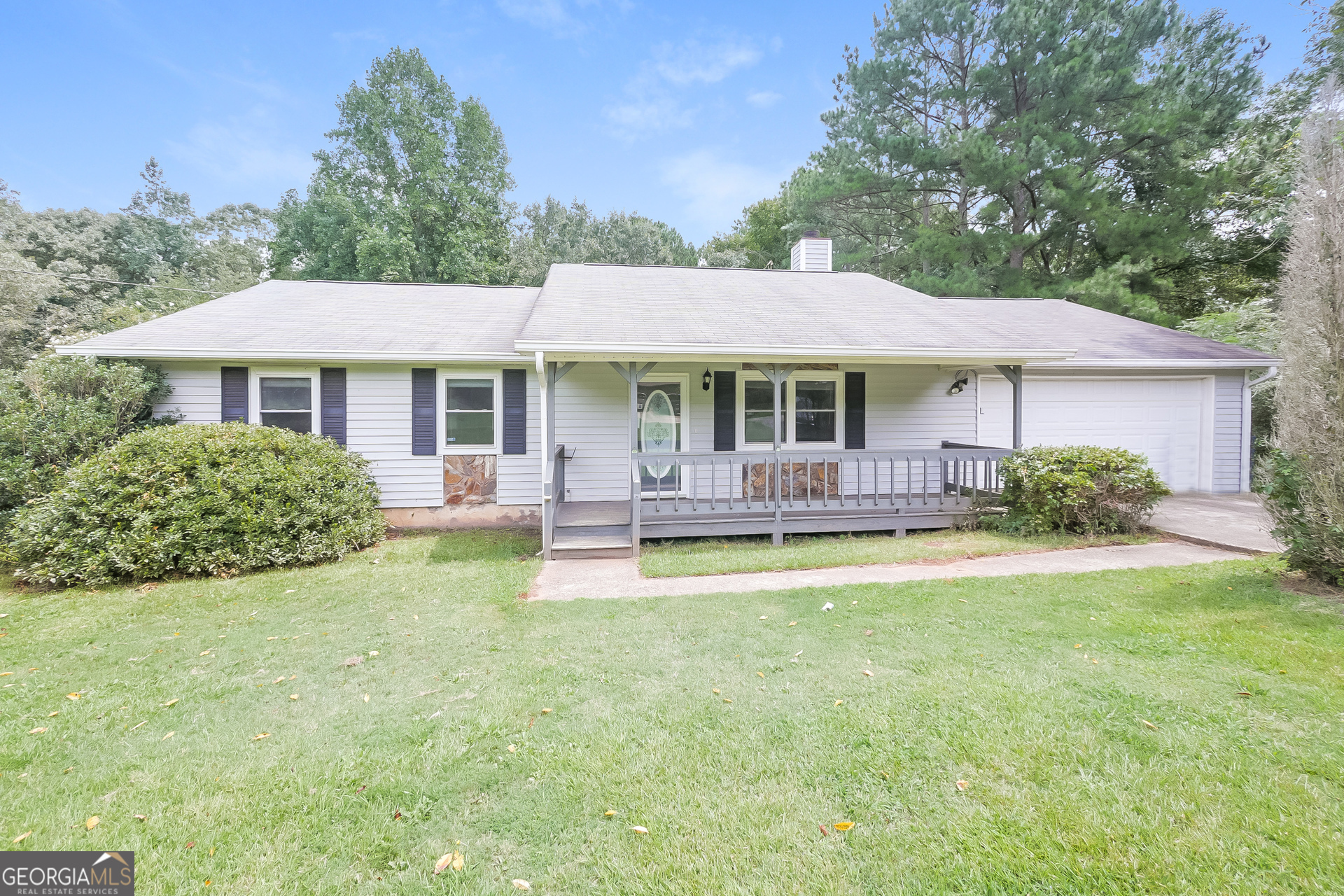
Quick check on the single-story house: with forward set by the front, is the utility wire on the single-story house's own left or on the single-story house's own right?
on the single-story house's own right

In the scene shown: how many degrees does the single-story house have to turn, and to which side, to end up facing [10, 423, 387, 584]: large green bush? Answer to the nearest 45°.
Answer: approximately 45° to its right

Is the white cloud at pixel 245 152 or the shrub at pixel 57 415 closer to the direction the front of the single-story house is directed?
the shrub

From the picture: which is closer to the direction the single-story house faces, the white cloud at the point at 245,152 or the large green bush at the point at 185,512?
the large green bush

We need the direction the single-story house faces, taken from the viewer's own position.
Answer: facing the viewer

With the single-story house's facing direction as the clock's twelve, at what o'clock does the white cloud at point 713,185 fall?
The white cloud is roughly at 6 o'clock from the single-story house.

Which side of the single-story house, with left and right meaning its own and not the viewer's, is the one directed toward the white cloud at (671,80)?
back

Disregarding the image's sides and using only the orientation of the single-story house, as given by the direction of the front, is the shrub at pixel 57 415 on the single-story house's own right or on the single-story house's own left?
on the single-story house's own right

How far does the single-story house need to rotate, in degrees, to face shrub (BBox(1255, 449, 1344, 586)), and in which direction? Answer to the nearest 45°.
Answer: approximately 45° to its left

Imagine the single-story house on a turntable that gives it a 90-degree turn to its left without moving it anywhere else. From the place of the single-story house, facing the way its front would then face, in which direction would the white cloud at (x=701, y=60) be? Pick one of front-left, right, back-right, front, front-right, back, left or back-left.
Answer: left

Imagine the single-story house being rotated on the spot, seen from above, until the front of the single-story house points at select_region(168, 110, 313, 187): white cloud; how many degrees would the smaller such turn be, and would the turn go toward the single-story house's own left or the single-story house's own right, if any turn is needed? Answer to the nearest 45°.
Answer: approximately 135° to the single-story house's own right
